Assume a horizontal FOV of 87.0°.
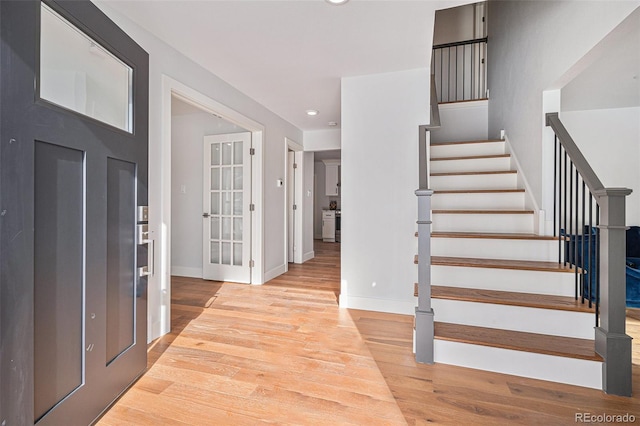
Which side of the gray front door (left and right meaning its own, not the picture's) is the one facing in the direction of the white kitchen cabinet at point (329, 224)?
left

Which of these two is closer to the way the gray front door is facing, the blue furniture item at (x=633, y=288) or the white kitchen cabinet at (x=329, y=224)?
the blue furniture item

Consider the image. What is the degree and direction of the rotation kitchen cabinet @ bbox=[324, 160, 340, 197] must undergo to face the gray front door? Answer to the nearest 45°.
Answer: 0° — it already faces it

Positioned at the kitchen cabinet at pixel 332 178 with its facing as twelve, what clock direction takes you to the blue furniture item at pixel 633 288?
The blue furniture item is roughly at 11 o'clock from the kitchen cabinet.

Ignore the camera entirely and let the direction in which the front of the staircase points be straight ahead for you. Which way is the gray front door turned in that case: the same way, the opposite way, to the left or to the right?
to the left

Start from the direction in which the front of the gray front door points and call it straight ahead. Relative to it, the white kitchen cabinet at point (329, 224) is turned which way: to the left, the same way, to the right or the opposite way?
to the right

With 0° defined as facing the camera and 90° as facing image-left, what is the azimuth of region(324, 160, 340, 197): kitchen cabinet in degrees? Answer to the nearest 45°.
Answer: approximately 0°

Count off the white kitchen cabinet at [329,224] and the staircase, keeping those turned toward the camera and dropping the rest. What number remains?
2

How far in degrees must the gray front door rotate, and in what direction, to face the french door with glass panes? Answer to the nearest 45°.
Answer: approximately 90° to its left

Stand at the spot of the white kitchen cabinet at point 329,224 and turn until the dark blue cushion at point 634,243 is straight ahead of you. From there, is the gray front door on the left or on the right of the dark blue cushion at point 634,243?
right

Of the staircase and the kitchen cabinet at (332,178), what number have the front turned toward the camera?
2
